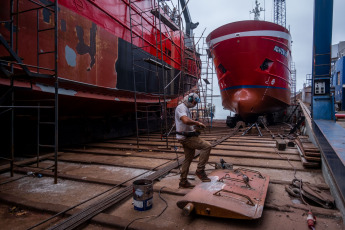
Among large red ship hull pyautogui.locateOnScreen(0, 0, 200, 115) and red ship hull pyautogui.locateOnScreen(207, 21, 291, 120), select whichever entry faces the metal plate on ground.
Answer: the red ship hull

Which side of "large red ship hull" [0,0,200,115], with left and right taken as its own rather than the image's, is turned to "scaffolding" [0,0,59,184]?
back

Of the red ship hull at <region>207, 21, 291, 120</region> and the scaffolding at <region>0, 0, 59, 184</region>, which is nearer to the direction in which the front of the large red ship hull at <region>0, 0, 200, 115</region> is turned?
the red ship hull

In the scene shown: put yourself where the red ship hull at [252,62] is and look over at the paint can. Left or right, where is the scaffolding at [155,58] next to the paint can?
right

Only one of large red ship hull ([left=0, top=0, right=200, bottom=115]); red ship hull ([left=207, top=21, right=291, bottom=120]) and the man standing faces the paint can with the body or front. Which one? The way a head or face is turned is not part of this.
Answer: the red ship hull

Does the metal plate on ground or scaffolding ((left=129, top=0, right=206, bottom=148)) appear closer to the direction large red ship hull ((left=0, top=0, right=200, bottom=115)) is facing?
the scaffolding

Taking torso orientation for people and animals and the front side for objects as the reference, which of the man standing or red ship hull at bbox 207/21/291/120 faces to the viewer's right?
the man standing

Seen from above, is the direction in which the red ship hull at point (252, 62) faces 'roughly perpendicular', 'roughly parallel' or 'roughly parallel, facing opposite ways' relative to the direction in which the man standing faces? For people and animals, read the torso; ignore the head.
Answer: roughly perpendicular

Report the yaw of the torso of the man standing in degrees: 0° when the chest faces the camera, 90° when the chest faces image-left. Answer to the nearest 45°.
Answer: approximately 270°

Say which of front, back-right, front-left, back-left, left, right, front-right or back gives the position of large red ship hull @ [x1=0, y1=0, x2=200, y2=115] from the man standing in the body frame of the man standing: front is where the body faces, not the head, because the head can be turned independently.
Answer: back-left

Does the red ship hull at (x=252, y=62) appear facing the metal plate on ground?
yes

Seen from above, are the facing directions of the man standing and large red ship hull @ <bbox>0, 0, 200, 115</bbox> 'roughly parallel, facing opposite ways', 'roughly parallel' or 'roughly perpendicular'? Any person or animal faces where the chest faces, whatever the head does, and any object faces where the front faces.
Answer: roughly perpendicular

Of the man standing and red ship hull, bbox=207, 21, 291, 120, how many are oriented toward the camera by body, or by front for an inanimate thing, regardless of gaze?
1

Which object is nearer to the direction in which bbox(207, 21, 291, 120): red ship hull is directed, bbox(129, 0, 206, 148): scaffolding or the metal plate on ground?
the metal plate on ground

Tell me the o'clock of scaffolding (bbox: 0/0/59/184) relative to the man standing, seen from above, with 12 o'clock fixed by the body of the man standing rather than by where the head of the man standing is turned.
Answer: The scaffolding is roughly at 6 o'clock from the man standing.
